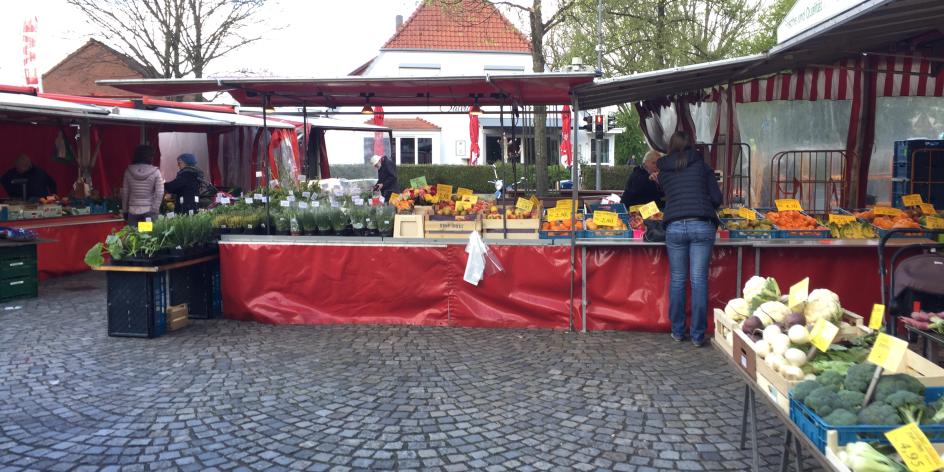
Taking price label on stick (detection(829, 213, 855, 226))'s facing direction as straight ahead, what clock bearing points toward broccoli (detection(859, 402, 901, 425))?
The broccoli is roughly at 12 o'clock from the price label on stick.

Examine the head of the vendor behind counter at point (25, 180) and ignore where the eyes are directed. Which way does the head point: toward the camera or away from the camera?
toward the camera

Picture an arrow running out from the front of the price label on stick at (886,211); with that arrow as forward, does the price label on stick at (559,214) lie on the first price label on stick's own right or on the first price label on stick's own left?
on the first price label on stick's own right

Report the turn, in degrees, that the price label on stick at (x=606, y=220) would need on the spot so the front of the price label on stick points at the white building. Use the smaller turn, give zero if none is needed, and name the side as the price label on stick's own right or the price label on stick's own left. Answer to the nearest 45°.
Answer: approximately 180°

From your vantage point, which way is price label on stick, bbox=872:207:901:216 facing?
toward the camera

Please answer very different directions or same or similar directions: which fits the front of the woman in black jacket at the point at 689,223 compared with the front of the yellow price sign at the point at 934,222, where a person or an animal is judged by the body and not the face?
very different directions

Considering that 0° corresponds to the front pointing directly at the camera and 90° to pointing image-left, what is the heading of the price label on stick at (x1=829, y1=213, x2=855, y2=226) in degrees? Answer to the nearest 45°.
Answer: approximately 0°

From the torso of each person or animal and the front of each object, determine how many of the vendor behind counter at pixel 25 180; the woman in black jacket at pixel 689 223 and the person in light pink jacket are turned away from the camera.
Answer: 2

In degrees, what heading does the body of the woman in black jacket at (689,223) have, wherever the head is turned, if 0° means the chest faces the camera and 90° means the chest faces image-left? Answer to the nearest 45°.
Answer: approximately 180°

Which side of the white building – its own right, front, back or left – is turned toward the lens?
front

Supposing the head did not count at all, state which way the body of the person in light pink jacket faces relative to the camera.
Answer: away from the camera

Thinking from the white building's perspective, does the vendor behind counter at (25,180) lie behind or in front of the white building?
in front

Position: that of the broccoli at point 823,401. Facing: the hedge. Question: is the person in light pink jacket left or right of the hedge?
left

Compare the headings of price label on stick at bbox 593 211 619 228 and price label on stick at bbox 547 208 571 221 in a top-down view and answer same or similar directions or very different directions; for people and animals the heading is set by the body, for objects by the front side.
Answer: same or similar directions

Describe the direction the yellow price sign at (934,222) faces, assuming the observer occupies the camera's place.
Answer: facing the viewer

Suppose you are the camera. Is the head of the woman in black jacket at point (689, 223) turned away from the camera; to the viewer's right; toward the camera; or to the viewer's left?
away from the camera

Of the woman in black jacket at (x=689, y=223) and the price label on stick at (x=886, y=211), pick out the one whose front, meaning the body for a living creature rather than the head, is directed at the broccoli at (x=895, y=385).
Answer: the price label on stick

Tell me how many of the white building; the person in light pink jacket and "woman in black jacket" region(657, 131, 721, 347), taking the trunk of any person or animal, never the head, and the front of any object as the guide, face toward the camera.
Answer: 1

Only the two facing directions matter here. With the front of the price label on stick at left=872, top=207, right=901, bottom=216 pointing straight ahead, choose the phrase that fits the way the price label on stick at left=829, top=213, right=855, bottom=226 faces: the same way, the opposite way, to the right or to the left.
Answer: the same way

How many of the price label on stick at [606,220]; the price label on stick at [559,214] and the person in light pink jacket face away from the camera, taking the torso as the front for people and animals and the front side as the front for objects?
1
